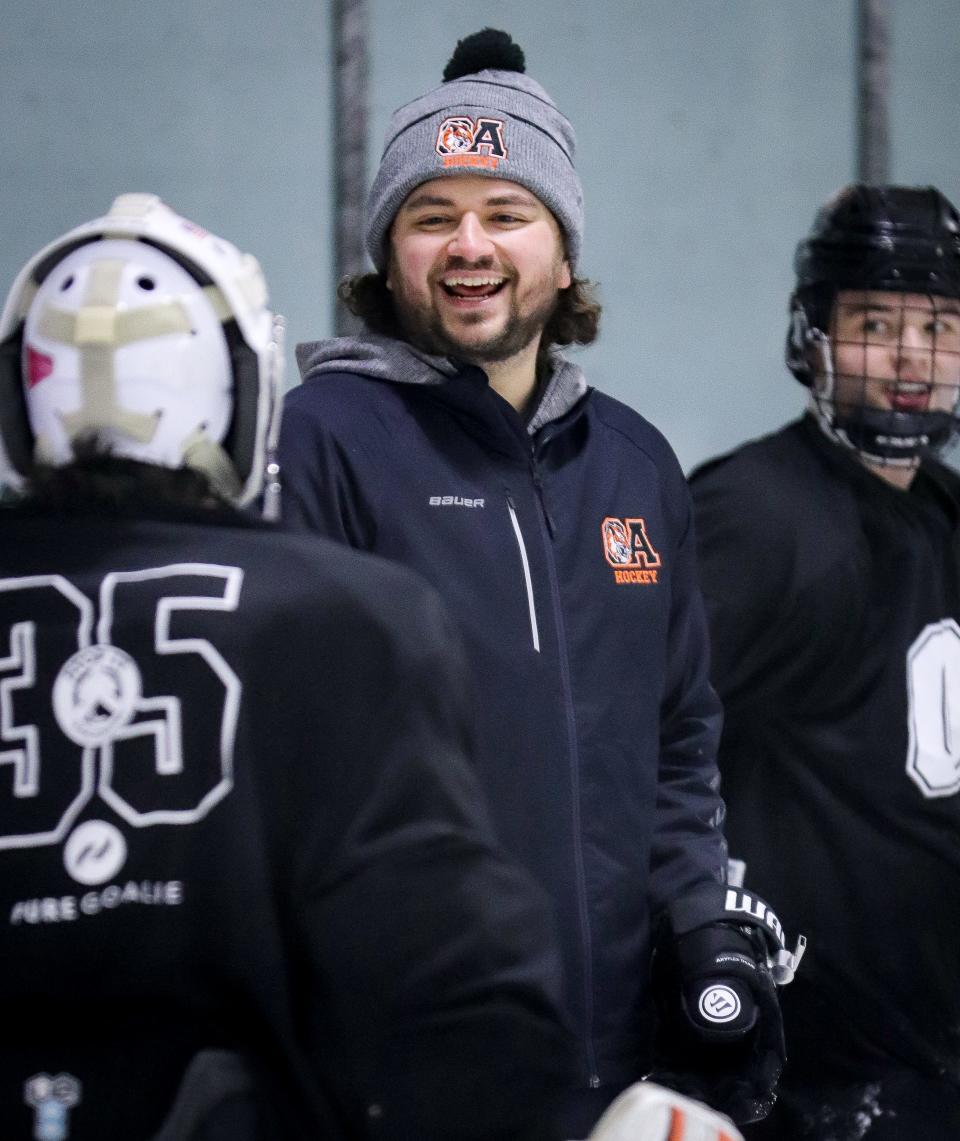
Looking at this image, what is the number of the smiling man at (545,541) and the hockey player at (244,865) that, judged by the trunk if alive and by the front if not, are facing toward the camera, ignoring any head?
1

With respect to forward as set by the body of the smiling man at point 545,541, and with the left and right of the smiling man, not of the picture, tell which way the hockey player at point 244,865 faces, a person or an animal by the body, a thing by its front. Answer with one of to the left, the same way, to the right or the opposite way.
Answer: the opposite way

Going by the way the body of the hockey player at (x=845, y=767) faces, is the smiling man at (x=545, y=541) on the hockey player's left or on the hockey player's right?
on the hockey player's right

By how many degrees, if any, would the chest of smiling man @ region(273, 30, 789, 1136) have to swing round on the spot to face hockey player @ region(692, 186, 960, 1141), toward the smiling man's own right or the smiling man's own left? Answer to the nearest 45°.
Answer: approximately 135° to the smiling man's own left

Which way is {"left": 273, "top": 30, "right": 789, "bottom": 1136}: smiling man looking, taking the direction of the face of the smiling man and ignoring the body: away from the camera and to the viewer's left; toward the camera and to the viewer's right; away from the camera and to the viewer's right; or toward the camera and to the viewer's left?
toward the camera and to the viewer's left

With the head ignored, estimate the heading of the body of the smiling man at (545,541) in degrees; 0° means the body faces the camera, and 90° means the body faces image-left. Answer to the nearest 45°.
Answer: approximately 0°

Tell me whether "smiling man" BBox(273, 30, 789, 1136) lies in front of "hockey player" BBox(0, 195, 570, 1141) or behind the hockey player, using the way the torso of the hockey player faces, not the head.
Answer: in front

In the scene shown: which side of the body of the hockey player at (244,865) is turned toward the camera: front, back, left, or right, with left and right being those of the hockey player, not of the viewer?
back
